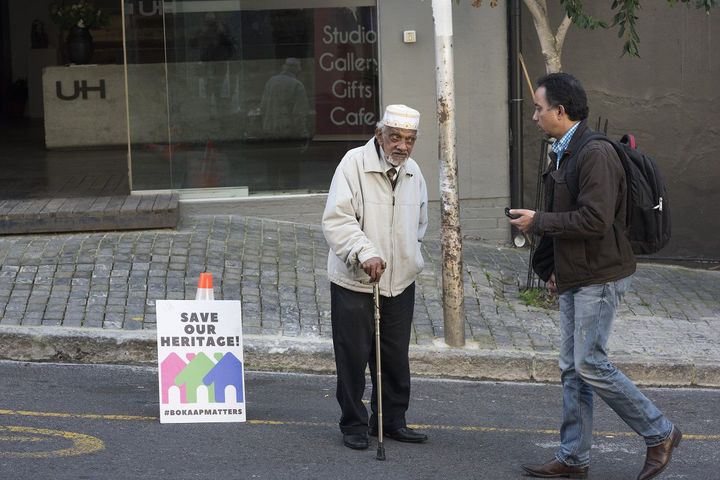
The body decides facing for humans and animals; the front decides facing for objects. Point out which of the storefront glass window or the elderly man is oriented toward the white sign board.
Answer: the storefront glass window

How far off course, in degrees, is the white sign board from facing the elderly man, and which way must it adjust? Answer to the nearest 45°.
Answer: approximately 45° to its left

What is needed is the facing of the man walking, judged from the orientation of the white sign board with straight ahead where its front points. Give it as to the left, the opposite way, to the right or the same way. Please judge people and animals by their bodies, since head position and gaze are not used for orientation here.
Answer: to the right

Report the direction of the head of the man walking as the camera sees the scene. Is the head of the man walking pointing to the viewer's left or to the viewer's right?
to the viewer's left

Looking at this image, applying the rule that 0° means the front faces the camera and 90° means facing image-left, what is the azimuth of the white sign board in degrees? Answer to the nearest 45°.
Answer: approximately 0°

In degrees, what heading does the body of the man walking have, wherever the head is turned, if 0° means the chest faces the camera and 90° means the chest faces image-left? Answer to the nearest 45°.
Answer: approximately 90°

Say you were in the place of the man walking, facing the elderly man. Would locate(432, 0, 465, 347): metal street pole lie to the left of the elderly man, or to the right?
right

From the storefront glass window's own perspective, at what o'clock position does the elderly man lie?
The elderly man is roughly at 12 o'clock from the storefront glass window.
